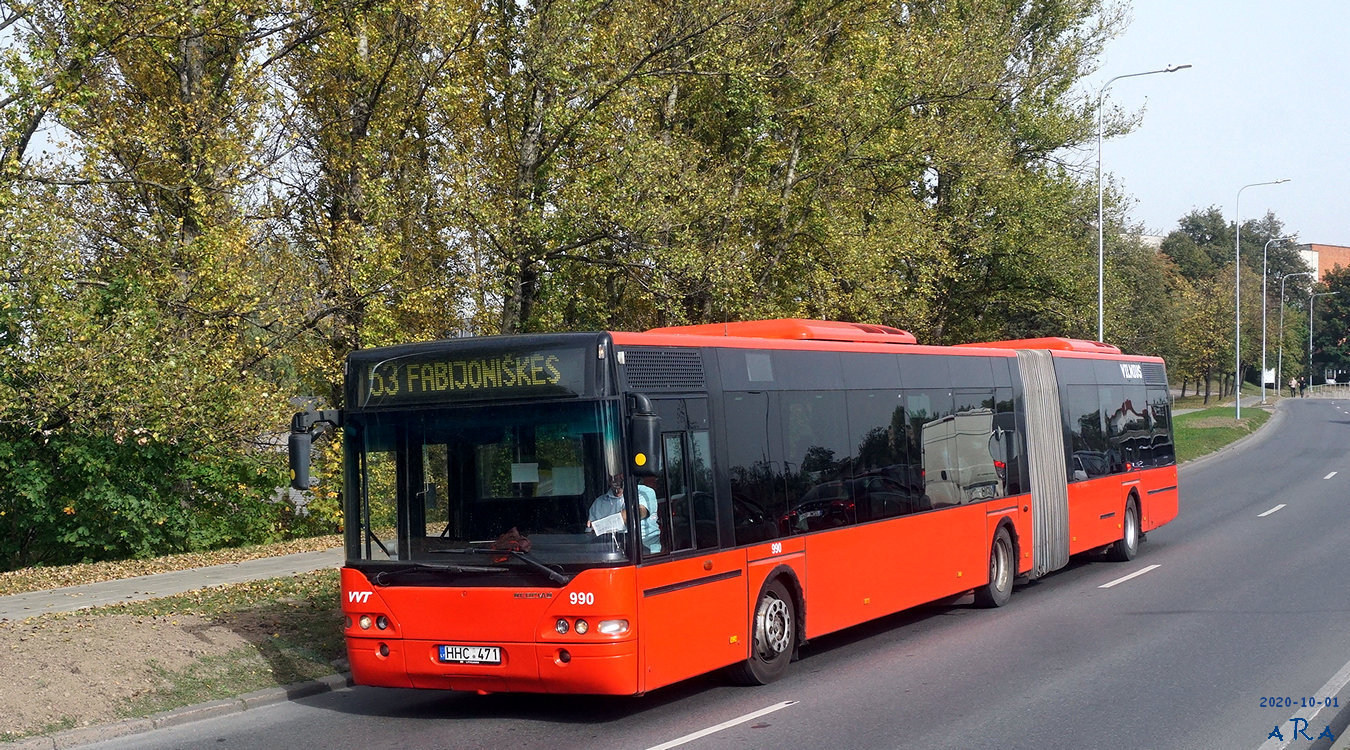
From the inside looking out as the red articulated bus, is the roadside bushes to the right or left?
on its right

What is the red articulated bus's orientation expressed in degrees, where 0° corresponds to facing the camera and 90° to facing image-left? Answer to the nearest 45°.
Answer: approximately 45°
